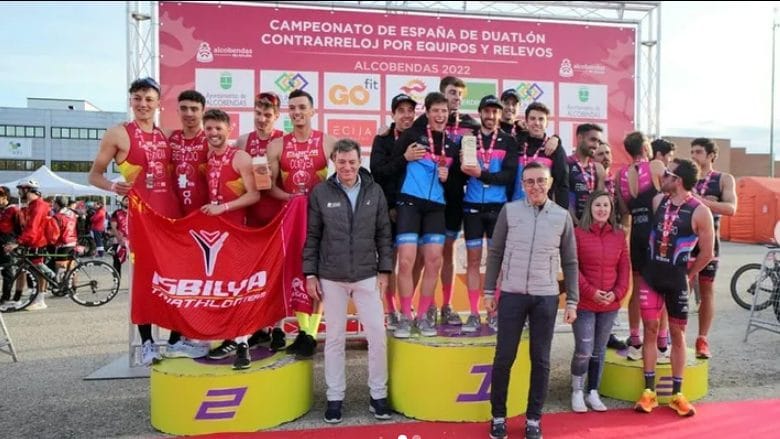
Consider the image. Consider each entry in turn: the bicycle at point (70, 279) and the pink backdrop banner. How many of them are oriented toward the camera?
1

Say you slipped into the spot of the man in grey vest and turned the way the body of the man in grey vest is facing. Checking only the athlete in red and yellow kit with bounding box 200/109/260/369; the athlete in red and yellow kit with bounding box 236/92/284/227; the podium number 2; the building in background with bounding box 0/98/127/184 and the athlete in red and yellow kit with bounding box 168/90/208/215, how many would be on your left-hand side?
0

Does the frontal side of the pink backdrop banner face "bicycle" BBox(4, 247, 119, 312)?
no

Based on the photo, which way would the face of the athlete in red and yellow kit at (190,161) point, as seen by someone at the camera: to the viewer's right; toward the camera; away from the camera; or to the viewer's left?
toward the camera

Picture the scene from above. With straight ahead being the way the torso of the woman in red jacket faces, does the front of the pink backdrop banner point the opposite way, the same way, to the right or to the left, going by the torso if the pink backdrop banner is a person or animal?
the same way

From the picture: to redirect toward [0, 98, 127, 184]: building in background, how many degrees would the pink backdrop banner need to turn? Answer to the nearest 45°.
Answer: approximately 135° to its right

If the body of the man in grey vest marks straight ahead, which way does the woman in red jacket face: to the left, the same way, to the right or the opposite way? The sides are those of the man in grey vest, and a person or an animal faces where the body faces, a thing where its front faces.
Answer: the same way

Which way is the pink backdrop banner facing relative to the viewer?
toward the camera

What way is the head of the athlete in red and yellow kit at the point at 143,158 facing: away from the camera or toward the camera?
toward the camera

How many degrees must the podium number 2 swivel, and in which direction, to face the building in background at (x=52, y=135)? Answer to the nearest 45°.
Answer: approximately 180°

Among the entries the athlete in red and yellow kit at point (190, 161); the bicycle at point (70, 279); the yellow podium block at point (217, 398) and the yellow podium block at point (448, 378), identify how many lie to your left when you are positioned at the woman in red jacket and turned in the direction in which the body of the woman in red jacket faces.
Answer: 0

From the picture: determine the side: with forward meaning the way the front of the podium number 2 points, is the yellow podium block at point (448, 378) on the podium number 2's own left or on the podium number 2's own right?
on the podium number 2's own left

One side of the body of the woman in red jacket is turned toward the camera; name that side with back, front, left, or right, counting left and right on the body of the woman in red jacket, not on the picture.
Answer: front

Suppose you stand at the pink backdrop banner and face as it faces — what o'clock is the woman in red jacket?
The woman in red jacket is roughly at 11 o'clock from the pink backdrop banner.

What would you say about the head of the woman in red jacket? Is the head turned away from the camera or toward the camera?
toward the camera

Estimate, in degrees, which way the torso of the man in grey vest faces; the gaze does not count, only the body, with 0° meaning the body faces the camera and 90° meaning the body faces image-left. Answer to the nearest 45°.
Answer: approximately 0°

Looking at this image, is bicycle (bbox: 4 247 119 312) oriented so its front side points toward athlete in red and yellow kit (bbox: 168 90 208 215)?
no
